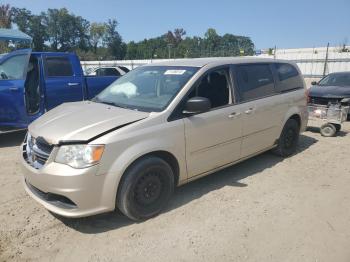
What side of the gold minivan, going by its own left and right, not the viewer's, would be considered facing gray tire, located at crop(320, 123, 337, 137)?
back

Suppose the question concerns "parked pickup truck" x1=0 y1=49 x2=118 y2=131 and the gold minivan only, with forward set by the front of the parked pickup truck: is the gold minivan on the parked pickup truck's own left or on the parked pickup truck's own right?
on the parked pickup truck's own left

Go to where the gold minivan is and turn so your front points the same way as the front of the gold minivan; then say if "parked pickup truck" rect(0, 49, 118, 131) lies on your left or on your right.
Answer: on your right

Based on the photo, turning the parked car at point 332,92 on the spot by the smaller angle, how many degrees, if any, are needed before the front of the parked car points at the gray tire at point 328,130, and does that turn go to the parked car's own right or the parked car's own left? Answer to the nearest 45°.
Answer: approximately 45° to the parked car's own left

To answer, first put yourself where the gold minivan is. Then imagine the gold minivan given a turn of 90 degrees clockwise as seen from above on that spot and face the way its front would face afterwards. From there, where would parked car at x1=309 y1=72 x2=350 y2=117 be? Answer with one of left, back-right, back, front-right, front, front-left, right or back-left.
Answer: right

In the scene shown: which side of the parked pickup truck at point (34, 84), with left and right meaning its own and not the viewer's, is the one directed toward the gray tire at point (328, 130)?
back

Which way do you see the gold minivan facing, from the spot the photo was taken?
facing the viewer and to the left of the viewer

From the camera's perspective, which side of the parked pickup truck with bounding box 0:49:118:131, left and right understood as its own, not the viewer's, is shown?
left
